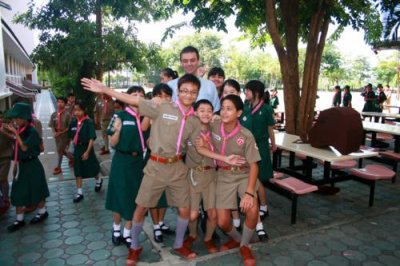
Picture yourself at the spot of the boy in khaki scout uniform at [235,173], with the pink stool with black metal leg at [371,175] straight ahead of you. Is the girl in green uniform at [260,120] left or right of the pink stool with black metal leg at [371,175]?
left

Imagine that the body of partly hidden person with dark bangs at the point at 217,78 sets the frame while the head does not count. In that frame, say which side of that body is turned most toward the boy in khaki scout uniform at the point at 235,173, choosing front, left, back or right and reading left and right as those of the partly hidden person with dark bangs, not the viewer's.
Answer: front

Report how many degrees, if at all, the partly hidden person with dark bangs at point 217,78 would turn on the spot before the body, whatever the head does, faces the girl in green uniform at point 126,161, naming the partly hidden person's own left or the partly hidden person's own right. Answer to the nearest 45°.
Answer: approximately 45° to the partly hidden person's own right

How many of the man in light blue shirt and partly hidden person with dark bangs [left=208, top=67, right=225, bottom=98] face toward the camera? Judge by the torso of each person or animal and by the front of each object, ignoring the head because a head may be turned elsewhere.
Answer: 2

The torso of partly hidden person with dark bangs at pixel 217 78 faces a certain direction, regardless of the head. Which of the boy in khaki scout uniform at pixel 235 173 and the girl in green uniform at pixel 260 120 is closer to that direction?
the boy in khaki scout uniform

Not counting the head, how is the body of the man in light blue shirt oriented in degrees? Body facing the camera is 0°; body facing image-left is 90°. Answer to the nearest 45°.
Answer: approximately 0°

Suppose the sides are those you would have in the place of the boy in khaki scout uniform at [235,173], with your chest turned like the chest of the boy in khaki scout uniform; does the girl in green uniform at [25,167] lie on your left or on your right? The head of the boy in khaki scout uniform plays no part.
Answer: on your right

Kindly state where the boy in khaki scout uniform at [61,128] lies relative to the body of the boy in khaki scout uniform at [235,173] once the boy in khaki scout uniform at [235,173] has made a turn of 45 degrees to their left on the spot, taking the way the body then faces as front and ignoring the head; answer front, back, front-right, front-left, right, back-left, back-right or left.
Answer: back-right
